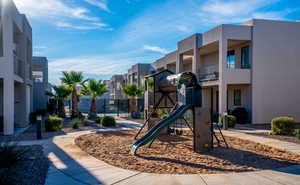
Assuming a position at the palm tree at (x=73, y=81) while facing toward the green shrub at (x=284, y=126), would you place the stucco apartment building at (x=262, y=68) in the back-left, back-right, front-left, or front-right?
front-left

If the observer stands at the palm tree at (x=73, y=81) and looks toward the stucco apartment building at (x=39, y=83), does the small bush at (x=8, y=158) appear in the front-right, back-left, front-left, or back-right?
back-left

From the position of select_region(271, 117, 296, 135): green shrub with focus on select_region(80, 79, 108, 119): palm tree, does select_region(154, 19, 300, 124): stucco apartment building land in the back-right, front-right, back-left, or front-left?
front-right

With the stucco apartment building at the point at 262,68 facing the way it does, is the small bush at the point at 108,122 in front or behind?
in front

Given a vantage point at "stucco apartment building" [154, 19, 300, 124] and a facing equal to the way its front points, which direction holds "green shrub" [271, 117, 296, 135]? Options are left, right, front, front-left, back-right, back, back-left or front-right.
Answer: front-left

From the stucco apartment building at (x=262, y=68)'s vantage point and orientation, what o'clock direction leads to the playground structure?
The playground structure is roughly at 11 o'clock from the stucco apartment building.

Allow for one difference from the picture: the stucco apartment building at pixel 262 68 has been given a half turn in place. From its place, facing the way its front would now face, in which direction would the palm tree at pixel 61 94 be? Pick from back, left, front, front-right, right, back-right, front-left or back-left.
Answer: back-left

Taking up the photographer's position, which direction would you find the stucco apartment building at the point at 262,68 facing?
facing the viewer and to the left of the viewer

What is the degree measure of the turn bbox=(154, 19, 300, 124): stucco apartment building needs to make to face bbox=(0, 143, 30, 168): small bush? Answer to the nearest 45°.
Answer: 0° — it already faces it

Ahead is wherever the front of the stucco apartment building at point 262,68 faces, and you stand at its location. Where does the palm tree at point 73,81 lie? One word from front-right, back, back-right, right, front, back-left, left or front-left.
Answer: front-right

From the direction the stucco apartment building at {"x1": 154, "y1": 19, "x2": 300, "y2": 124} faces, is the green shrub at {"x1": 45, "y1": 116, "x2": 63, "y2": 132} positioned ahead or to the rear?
ahead
